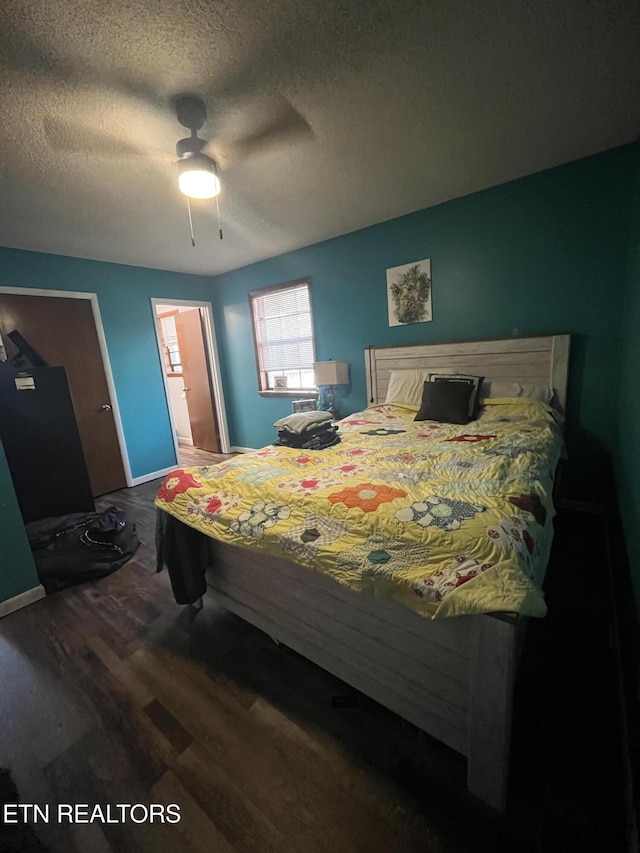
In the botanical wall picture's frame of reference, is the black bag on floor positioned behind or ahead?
ahead

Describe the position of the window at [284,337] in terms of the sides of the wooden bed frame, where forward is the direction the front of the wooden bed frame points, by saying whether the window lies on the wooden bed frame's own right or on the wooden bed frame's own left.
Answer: on the wooden bed frame's own right

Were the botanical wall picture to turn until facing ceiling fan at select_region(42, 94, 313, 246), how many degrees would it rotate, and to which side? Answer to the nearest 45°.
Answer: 0° — it already faces it

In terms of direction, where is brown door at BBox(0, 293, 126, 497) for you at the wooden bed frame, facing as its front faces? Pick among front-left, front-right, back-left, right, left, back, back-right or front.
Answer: right

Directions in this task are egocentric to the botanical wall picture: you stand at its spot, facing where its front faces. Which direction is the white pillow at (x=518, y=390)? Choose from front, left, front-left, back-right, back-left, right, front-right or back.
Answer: left

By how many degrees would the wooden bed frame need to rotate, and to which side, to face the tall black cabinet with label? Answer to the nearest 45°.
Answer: approximately 90° to its right

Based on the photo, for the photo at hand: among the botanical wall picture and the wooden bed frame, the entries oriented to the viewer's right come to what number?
0

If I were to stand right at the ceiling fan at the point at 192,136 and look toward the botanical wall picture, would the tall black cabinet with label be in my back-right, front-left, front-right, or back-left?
back-left

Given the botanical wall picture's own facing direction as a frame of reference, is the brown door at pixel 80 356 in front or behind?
in front

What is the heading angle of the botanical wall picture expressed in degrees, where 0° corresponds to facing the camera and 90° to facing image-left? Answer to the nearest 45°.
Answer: approximately 45°

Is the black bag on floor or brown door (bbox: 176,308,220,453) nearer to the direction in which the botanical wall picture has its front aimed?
the black bag on floor

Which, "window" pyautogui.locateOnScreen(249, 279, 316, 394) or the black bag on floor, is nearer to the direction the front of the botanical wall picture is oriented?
the black bag on floor

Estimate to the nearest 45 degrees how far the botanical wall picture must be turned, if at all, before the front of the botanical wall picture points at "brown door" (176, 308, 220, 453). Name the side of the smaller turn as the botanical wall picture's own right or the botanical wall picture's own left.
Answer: approximately 45° to the botanical wall picture's own right
